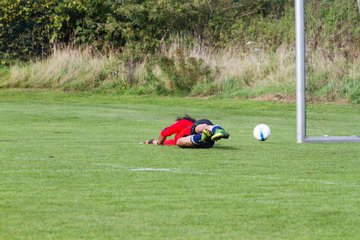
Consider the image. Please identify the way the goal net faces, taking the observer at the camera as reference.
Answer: facing to the left of the viewer
